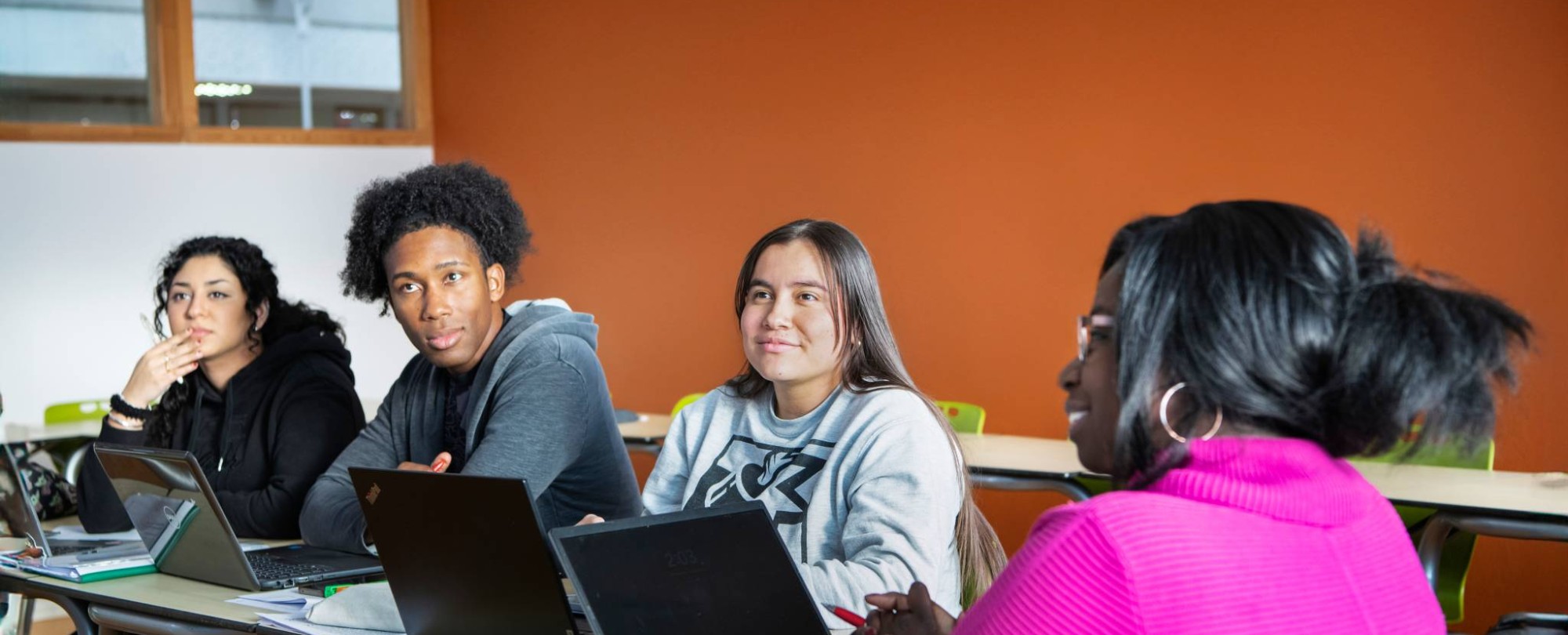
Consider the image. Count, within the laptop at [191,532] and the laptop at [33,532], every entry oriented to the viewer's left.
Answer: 0

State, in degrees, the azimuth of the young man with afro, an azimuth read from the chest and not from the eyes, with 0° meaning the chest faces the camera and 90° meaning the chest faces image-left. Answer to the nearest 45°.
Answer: approximately 45°

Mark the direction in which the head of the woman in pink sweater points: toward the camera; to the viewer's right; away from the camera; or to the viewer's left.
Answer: to the viewer's left

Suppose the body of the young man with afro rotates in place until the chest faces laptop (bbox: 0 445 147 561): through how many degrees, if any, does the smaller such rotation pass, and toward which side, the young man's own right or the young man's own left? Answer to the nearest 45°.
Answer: approximately 45° to the young man's own right

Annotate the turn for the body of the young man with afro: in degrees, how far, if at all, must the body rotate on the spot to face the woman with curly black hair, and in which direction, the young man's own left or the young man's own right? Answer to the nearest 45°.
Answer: approximately 90° to the young man's own right

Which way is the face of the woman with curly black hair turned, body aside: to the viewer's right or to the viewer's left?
to the viewer's left

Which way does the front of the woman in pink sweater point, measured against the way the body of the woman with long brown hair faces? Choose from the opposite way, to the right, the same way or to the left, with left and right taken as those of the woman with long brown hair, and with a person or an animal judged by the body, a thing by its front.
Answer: to the right

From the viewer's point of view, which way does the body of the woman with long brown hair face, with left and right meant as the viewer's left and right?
facing the viewer and to the left of the viewer
